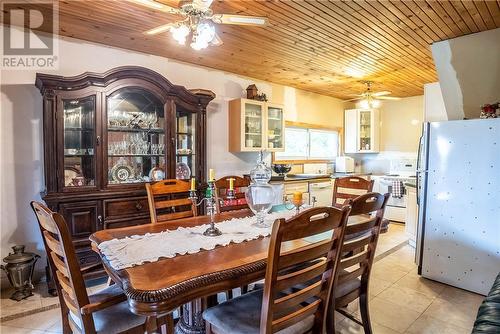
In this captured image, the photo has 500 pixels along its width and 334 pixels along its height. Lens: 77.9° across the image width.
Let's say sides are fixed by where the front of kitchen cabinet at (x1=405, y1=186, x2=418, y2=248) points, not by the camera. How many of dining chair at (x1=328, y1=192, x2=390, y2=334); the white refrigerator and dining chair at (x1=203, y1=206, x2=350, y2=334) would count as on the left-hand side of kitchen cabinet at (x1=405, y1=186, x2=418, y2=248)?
3

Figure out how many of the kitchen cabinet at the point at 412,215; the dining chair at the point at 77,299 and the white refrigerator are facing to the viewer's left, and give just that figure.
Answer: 2

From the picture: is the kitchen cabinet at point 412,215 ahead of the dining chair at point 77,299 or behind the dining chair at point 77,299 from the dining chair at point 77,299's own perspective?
ahead

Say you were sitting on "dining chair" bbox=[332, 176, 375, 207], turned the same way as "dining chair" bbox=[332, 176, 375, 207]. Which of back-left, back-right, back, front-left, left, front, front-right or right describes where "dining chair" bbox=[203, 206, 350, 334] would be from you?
front-left

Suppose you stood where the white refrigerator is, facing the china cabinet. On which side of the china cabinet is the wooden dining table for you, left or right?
left

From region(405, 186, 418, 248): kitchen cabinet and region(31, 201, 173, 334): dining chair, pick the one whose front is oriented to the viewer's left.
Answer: the kitchen cabinet

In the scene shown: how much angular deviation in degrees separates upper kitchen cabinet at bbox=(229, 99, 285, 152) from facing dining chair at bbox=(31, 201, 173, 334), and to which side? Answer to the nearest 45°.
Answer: approximately 45° to its right

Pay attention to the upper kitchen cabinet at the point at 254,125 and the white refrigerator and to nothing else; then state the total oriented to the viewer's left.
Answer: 1

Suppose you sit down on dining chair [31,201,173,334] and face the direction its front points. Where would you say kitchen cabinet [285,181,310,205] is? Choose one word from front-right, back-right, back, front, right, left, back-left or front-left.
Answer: front

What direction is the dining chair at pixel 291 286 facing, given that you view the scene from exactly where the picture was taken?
facing away from the viewer and to the left of the viewer

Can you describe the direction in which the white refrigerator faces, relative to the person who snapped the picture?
facing to the left of the viewer

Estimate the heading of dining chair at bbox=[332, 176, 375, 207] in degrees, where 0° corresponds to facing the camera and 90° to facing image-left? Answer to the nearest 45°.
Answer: approximately 45°

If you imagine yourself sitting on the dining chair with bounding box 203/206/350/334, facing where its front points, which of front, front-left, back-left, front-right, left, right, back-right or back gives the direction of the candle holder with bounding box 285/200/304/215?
front-right

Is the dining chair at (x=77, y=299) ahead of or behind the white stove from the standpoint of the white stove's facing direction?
ahead

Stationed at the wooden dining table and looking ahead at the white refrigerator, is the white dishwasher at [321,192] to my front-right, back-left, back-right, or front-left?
front-left
